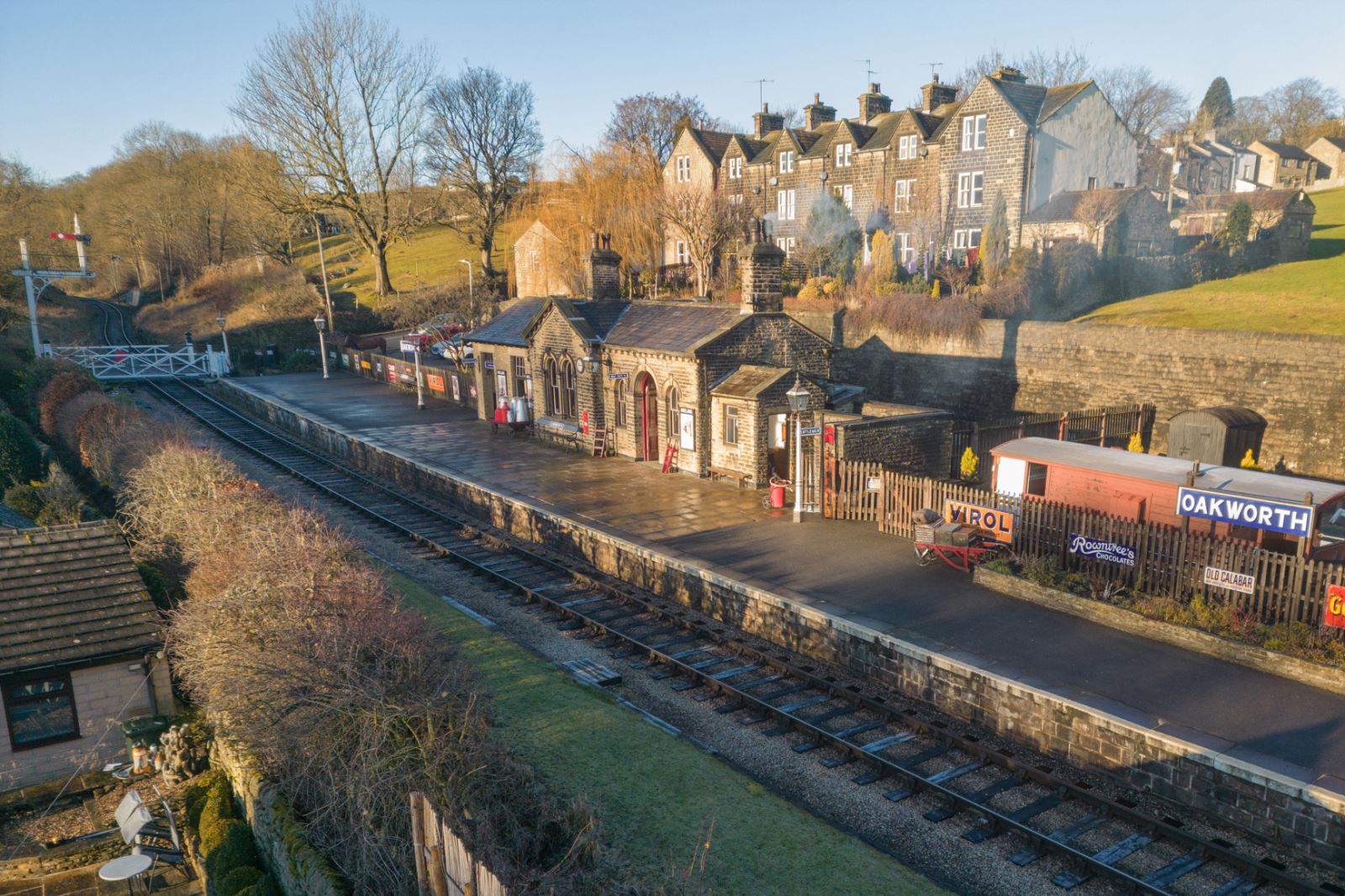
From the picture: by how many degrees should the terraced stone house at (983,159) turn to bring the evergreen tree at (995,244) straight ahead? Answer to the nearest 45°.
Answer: approximately 45° to its left

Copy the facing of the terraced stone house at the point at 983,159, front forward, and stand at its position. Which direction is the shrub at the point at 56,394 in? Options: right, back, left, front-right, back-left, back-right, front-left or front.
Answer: front

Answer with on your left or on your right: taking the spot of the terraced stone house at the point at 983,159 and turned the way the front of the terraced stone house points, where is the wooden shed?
on your left

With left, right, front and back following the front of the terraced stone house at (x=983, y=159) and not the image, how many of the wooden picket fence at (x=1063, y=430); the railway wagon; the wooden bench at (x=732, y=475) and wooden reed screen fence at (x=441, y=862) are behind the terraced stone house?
0

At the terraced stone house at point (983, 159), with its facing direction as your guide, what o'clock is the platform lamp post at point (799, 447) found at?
The platform lamp post is roughly at 11 o'clock from the terraced stone house.

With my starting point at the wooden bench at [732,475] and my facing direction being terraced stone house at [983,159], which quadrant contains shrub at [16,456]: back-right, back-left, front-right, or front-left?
back-left

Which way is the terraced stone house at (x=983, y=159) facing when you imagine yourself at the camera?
facing the viewer and to the left of the viewer

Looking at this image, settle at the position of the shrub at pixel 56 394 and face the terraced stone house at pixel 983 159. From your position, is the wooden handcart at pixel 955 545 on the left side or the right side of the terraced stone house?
right

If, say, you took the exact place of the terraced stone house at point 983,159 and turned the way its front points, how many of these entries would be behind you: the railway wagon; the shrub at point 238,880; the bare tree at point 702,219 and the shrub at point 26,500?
0

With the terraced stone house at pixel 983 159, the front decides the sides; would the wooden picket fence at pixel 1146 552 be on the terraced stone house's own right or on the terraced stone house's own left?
on the terraced stone house's own left

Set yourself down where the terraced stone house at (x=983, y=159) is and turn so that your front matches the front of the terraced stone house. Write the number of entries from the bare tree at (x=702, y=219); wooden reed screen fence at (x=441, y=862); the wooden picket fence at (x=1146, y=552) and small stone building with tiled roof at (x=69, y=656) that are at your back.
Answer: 0

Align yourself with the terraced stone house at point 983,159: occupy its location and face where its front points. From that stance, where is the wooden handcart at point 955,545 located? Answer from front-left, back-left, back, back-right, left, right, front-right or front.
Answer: front-left

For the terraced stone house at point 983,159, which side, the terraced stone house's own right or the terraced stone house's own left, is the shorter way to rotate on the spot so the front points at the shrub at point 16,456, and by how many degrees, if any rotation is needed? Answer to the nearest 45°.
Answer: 0° — it already faces it

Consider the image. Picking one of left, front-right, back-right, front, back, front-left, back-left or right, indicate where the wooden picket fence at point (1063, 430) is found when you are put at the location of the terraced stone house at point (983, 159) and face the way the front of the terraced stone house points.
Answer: front-left

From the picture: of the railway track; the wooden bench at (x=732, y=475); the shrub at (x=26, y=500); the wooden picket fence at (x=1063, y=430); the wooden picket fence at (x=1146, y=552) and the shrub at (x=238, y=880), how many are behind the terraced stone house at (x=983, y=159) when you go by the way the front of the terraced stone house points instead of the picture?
0

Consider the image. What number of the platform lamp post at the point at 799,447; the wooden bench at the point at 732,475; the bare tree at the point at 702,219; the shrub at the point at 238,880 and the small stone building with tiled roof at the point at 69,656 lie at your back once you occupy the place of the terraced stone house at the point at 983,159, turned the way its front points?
0

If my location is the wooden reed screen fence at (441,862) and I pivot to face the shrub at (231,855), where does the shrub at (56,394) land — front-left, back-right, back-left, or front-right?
front-right

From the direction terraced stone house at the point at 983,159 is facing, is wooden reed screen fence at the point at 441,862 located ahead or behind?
ahead
